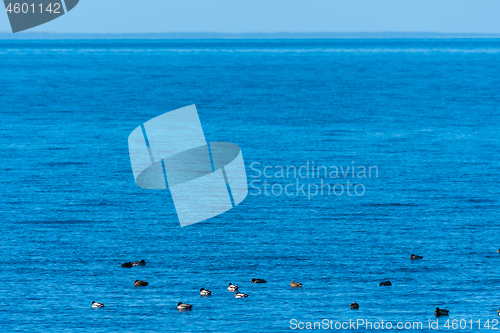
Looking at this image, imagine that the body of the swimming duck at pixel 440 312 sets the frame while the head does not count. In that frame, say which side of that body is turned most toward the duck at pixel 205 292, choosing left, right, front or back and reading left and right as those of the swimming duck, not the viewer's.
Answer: front

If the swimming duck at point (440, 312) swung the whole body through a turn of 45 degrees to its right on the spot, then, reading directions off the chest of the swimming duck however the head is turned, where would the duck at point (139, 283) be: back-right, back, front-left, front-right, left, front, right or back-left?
front-left

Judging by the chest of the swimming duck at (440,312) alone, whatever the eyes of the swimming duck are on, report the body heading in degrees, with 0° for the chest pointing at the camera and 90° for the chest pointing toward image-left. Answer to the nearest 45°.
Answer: approximately 90°
